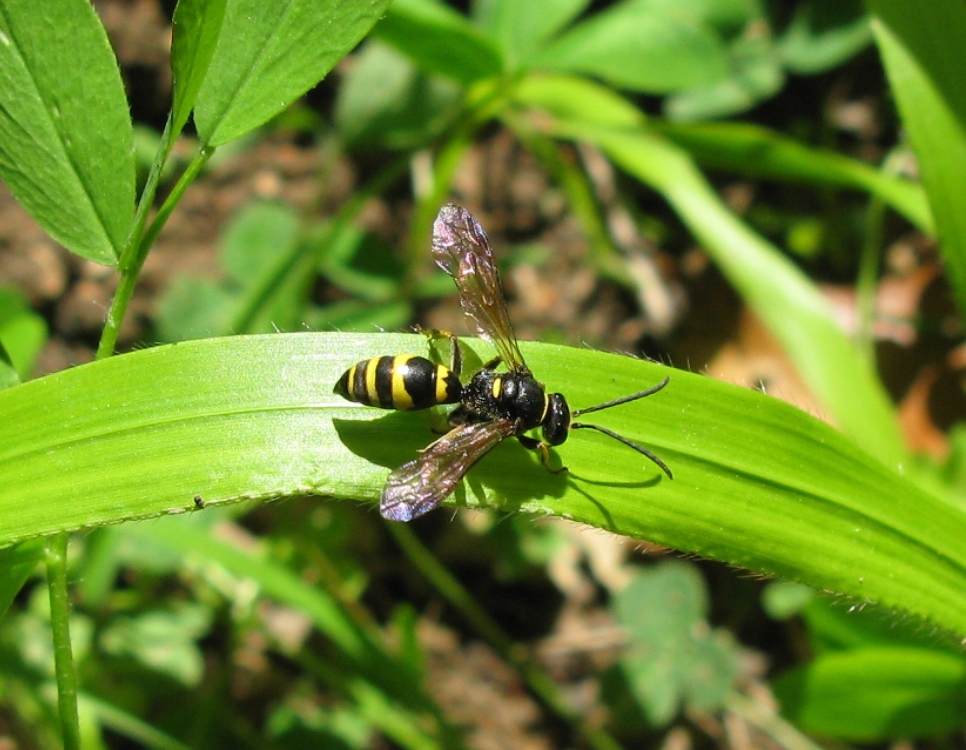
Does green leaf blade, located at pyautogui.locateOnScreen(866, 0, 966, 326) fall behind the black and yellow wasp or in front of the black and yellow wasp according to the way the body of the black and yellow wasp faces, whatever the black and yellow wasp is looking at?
in front

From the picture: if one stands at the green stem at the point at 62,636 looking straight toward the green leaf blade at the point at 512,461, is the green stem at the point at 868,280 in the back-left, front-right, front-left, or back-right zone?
front-left

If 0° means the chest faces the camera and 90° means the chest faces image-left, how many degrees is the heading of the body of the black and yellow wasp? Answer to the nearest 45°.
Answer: approximately 270°

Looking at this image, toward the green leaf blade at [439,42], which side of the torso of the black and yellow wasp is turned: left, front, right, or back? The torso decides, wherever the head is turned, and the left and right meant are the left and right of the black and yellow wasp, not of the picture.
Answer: left

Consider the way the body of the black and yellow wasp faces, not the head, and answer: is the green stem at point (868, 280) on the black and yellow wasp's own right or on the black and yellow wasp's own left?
on the black and yellow wasp's own left
